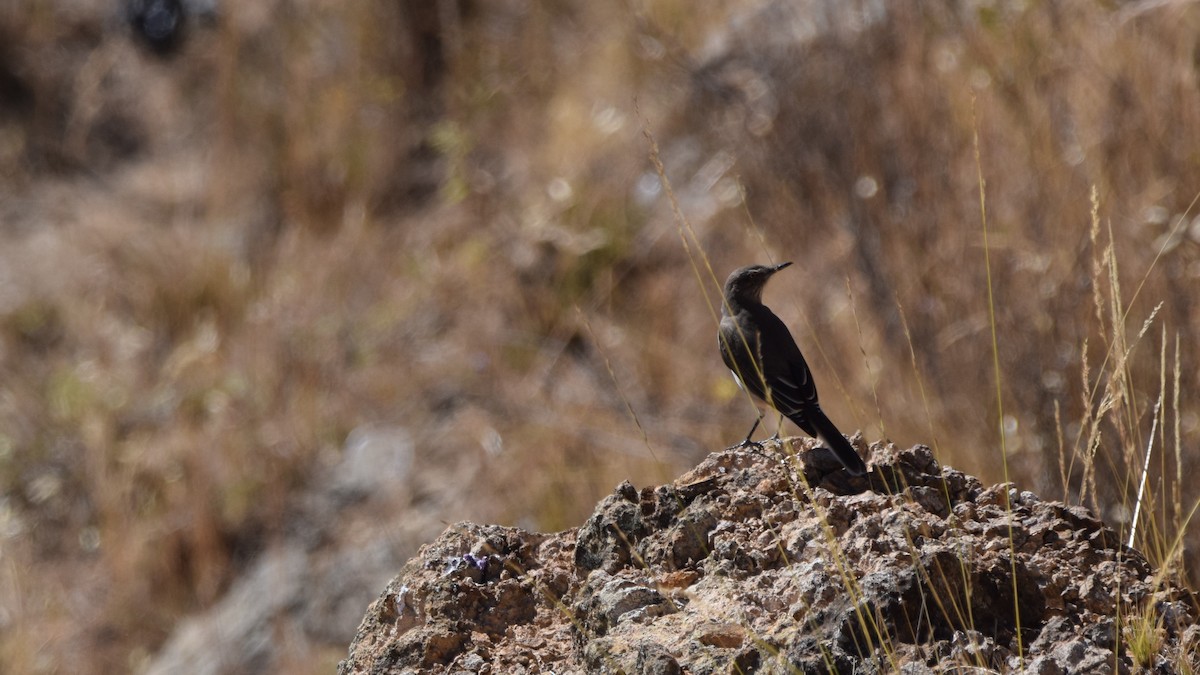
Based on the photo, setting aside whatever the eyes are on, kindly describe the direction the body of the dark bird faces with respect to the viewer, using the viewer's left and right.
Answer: facing away from the viewer and to the left of the viewer
